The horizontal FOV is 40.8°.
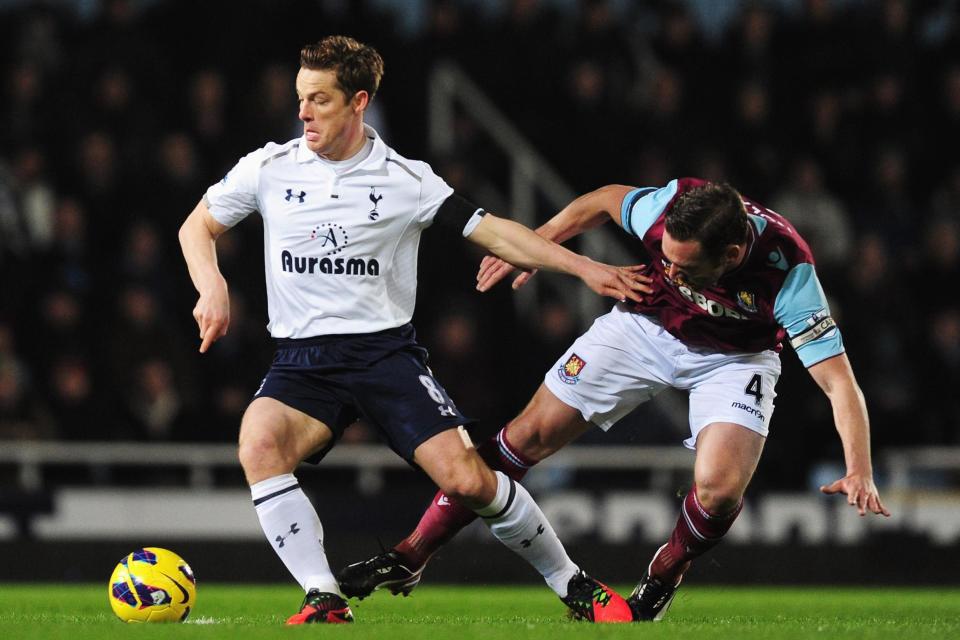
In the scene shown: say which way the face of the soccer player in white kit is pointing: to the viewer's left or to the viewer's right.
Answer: to the viewer's left

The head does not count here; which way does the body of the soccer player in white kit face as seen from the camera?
toward the camera

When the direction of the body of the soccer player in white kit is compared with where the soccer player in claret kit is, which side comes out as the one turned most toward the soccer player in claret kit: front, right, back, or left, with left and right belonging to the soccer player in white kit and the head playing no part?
left
